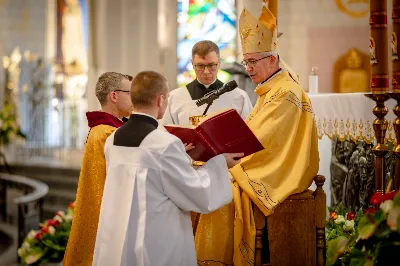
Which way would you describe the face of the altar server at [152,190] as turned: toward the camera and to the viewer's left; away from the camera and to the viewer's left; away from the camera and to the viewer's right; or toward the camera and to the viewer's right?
away from the camera and to the viewer's right

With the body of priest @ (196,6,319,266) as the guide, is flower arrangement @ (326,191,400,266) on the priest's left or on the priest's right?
on the priest's left

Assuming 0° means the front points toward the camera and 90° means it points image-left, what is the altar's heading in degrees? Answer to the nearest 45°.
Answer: approximately 0°

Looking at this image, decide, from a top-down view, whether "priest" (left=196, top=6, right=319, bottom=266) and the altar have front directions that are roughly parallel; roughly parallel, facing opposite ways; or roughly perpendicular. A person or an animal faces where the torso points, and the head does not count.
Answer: roughly perpendicular

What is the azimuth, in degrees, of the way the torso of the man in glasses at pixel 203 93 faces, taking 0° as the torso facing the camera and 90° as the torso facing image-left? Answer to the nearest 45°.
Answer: approximately 0°

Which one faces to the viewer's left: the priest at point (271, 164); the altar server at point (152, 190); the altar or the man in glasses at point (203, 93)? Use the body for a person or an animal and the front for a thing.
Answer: the priest

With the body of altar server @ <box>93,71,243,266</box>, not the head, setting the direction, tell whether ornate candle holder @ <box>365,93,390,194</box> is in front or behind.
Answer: in front

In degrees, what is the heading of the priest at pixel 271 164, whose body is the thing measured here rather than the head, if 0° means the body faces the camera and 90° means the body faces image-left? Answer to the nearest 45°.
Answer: approximately 90°

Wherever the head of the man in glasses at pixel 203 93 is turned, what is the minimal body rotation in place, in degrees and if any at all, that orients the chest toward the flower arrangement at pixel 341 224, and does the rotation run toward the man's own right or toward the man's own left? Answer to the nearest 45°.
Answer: approximately 90° to the man's own left

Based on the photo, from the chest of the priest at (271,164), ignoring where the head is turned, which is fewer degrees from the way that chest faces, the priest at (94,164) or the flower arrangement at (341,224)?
the priest

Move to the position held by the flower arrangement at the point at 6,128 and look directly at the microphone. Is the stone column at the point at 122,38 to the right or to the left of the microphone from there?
left

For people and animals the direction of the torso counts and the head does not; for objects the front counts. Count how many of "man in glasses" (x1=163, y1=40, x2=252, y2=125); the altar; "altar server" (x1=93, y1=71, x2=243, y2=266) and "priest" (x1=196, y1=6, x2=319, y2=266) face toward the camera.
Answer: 2

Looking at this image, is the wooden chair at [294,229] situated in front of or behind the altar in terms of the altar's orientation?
in front
